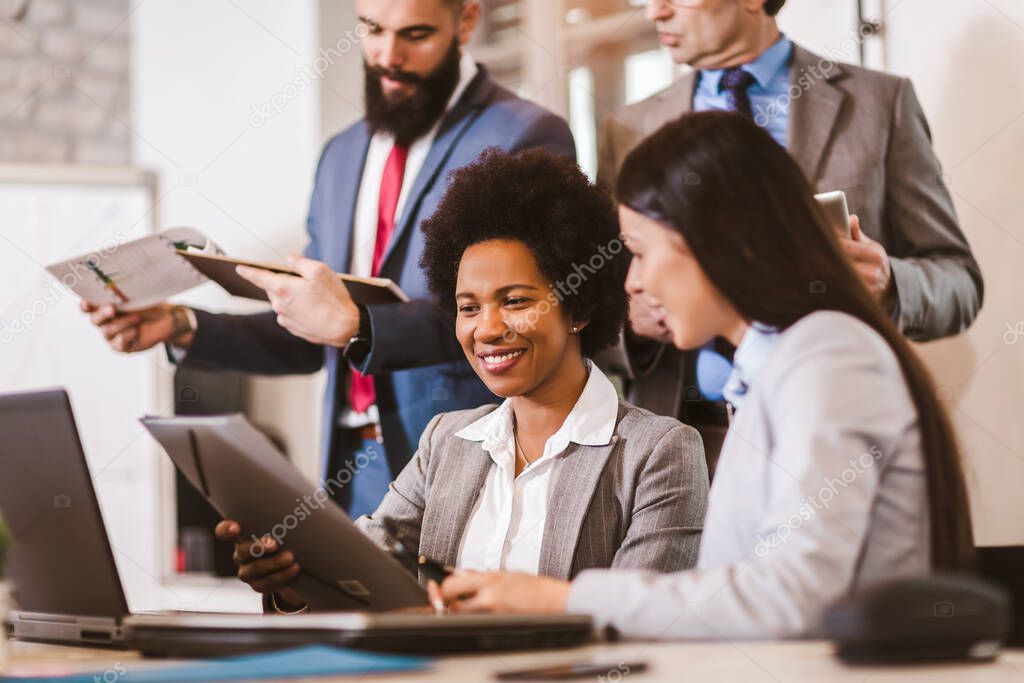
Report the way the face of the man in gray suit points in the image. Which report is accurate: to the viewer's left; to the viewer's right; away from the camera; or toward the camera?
to the viewer's left

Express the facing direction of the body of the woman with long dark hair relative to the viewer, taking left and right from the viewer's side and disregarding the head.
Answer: facing to the left of the viewer

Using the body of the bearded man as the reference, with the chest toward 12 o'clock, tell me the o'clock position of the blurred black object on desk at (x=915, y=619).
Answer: The blurred black object on desk is roughly at 10 o'clock from the bearded man.

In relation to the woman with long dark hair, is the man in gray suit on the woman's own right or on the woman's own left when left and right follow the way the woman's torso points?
on the woman's own right

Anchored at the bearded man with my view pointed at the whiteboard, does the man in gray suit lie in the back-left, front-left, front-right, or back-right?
back-right

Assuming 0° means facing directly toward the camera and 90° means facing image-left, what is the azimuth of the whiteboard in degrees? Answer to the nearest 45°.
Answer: approximately 0°

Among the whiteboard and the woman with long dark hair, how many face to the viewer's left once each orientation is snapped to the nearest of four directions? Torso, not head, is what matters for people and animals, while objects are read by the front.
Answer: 1

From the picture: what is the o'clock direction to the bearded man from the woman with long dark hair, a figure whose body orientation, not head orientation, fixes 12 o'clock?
The bearded man is roughly at 2 o'clock from the woman with long dark hair.

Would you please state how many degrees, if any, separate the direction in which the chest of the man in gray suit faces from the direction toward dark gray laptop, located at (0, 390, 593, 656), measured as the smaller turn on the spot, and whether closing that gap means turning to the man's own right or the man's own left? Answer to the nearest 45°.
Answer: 0° — they already face it

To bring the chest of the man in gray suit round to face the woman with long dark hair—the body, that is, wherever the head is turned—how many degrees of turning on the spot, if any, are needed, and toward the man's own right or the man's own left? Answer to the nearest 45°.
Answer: approximately 45° to the man's own left

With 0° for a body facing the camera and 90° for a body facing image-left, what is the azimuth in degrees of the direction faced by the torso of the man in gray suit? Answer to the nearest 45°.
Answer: approximately 45°
